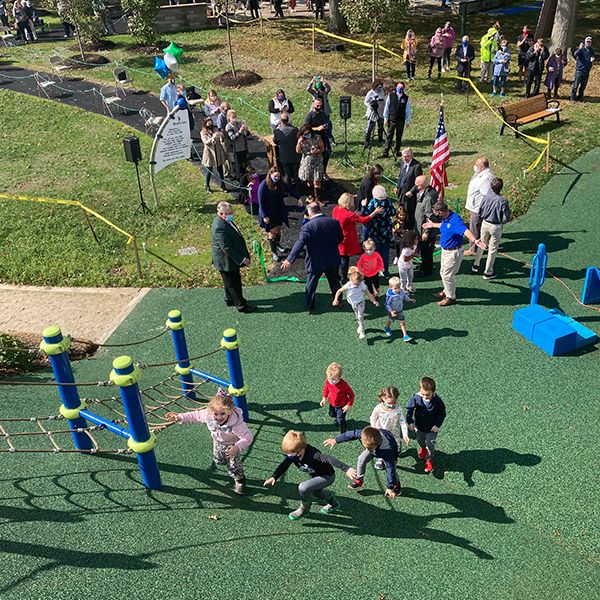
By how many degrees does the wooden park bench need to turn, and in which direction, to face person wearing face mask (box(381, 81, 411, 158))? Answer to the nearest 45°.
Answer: approximately 90° to its right

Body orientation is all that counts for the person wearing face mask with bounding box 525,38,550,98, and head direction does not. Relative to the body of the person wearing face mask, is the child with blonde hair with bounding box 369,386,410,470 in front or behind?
in front

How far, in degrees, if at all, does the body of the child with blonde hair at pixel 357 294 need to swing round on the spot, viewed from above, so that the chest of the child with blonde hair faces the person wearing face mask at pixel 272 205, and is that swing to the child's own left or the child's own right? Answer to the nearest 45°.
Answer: approximately 135° to the child's own right

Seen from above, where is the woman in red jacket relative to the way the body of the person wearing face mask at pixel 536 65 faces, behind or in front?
in front

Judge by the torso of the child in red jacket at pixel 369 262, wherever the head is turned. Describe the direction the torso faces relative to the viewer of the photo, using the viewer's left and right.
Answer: facing the viewer

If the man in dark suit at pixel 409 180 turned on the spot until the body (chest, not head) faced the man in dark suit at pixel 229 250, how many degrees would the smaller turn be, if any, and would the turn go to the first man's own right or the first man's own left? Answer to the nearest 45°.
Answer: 0° — they already face them

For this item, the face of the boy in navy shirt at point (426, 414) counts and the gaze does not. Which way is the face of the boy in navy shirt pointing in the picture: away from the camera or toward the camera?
toward the camera

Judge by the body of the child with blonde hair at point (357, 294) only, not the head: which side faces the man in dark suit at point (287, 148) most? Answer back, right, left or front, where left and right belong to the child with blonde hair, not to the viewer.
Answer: back

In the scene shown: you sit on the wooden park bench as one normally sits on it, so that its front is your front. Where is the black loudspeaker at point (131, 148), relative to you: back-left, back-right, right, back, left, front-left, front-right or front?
right

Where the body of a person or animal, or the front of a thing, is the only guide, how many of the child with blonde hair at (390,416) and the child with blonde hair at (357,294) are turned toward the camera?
2

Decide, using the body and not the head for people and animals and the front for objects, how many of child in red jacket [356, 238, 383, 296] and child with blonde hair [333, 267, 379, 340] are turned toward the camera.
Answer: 2

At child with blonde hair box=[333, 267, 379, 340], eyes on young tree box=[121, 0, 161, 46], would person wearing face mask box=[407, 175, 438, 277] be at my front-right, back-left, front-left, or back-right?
front-right

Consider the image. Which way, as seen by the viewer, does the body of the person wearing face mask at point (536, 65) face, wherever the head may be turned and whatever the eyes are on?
toward the camera

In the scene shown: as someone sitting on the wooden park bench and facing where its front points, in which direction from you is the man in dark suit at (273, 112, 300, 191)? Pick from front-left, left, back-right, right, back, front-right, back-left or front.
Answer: right

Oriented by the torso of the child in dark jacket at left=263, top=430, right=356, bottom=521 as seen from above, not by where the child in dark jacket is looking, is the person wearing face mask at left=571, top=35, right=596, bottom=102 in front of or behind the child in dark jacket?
behind

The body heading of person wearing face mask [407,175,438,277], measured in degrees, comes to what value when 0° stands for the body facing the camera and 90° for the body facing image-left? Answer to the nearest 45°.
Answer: approximately 45°

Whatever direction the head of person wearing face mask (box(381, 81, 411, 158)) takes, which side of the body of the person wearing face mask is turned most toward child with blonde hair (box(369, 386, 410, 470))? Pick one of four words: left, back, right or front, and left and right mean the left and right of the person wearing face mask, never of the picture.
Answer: front

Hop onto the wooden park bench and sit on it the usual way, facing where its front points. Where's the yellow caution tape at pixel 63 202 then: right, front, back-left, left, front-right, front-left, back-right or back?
right

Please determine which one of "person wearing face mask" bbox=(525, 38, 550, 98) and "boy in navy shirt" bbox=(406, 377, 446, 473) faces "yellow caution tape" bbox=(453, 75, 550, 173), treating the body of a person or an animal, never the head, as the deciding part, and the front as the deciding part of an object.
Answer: the person wearing face mask
